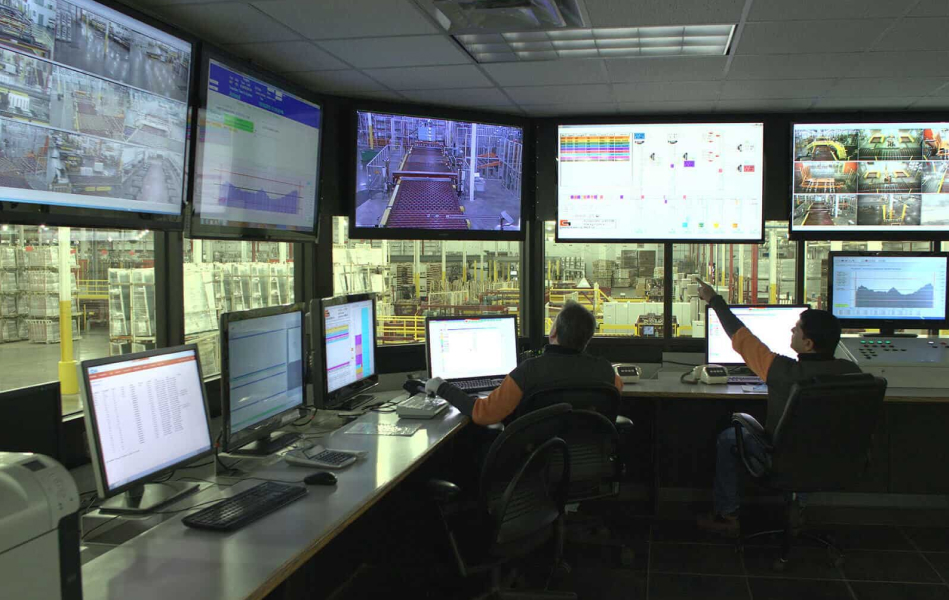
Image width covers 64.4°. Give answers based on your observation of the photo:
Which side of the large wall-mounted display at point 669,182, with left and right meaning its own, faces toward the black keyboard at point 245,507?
front

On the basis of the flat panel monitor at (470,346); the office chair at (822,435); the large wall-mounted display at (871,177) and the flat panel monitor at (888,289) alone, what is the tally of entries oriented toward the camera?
3

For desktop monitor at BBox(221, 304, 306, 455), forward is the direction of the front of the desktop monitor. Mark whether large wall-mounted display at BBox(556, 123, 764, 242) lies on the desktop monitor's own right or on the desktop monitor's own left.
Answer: on the desktop monitor's own left

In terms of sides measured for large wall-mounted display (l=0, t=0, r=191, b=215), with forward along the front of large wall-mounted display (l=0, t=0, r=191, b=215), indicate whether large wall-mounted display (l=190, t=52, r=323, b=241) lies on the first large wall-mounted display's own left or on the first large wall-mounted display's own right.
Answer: on the first large wall-mounted display's own left

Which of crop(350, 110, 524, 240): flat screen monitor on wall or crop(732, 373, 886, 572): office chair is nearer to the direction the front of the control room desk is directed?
the office chair

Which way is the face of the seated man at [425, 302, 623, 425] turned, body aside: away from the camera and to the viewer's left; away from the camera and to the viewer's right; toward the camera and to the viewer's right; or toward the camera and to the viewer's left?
away from the camera and to the viewer's left

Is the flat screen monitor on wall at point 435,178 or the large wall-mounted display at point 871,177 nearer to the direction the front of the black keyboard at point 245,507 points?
the large wall-mounted display

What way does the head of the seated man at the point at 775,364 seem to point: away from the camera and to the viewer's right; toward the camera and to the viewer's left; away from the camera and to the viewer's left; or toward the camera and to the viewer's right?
away from the camera and to the viewer's left

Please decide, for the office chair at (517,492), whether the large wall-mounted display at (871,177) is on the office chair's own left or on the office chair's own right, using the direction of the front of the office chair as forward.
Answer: on the office chair's own right

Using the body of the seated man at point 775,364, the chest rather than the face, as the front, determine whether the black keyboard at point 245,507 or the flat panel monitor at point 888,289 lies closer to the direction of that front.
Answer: the flat panel monitor

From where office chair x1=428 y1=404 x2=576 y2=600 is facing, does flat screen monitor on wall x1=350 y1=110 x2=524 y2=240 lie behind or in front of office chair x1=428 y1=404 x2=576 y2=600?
in front

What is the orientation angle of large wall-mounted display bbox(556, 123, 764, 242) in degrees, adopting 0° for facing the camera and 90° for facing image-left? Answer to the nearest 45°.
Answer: approximately 0°

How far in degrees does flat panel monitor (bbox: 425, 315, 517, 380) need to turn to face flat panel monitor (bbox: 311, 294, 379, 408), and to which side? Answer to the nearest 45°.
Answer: approximately 45° to its right

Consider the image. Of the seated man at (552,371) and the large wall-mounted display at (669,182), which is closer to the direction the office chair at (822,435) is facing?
the large wall-mounted display

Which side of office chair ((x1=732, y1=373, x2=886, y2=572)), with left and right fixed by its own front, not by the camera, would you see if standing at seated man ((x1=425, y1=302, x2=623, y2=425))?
left
